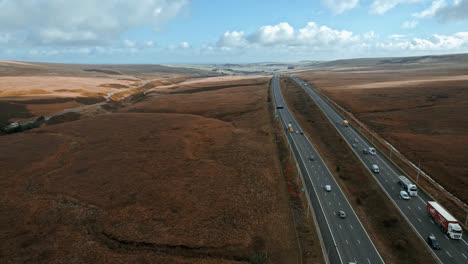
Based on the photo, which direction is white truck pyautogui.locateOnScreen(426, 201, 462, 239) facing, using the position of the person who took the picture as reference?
facing the viewer and to the right of the viewer

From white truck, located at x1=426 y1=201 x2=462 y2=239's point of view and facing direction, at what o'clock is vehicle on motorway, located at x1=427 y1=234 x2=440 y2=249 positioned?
The vehicle on motorway is roughly at 2 o'clock from the white truck.
